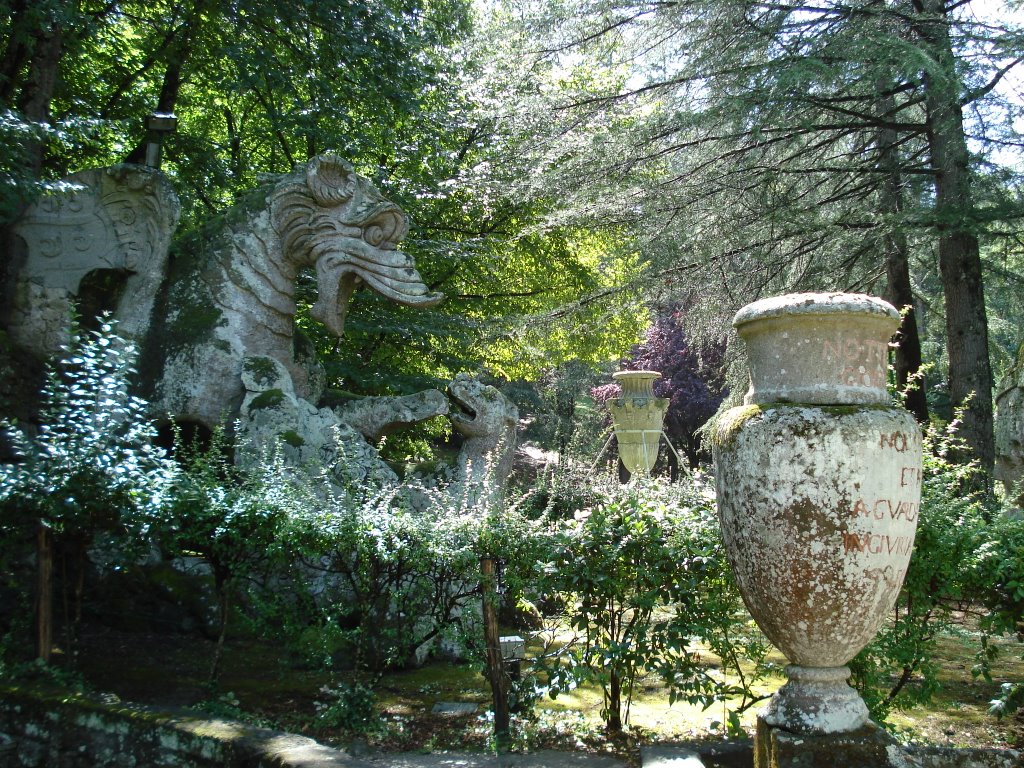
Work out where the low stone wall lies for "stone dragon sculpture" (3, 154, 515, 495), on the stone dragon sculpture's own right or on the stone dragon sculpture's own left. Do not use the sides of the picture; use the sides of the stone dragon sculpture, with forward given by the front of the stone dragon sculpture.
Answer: on the stone dragon sculpture's own right

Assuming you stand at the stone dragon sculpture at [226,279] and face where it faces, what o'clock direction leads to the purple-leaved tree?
The purple-leaved tree is roughly at 10 o'clock from the stone dragon sculpture.

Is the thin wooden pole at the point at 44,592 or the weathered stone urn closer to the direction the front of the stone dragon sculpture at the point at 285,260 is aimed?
the weathered stone urn

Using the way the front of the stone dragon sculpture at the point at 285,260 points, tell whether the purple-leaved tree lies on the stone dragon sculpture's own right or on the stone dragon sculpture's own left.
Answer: on the stone dragon sculpture's own left

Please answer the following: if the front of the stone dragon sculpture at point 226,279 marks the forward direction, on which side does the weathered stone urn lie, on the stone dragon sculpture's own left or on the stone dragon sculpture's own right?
on the stone dragon sculpture's own right

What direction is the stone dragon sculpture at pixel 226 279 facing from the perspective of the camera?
to the viewer's right

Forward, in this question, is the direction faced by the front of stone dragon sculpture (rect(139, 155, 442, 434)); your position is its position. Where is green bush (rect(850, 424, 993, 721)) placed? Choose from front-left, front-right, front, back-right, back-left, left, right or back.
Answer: front-right

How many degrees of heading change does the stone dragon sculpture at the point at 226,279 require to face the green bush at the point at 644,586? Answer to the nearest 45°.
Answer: approximately 45° to its right

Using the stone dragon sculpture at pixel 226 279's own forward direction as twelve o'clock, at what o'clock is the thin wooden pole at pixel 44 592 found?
The thin wooden pole is roughly at 4 o'clock from the stone dragon sculpture.

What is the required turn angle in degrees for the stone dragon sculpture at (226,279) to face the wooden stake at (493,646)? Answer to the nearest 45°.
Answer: approximately 45° to its right

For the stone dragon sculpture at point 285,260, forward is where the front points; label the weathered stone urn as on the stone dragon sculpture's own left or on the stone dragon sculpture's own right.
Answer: on the stone dragon sculpture's own right
